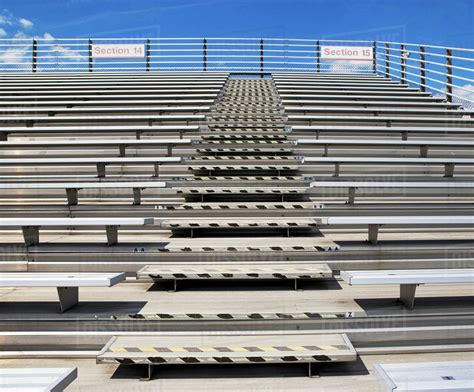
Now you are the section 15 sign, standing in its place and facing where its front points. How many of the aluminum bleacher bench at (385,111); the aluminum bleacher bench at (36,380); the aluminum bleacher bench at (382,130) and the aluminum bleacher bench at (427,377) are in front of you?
4

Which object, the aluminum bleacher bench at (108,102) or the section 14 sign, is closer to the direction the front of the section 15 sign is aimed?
the aluminum bleacher bench

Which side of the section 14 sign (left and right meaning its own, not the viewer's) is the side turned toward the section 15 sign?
left

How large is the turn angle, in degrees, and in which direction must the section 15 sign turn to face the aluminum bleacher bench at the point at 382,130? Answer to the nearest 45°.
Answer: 0° — it already faces it

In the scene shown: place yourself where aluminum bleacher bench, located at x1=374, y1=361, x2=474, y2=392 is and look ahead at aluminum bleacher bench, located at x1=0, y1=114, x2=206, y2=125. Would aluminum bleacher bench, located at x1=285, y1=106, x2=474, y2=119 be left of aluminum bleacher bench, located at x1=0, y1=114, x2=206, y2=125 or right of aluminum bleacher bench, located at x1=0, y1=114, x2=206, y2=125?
right

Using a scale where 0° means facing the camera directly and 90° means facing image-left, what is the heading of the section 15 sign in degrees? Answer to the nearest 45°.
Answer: approximately 0°

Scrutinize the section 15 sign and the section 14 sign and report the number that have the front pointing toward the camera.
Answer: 2

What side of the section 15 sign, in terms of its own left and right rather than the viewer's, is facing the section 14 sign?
right

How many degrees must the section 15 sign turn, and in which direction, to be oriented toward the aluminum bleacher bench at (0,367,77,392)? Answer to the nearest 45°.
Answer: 0° — it already faces it
